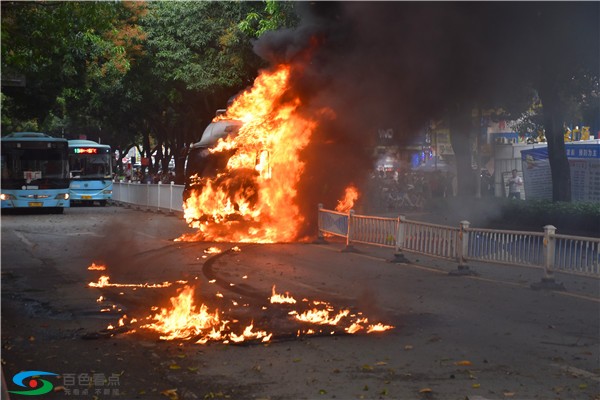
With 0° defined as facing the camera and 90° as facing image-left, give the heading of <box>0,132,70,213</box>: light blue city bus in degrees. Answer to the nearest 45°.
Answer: approximately 0°

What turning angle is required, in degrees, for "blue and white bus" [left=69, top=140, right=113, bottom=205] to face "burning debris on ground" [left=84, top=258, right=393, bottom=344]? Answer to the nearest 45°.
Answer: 0° — it already faces it

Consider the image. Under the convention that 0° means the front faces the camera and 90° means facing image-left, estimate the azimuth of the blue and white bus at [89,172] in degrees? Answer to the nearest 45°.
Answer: approximately 0°

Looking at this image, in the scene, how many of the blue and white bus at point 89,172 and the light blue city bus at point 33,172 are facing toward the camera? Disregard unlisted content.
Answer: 2

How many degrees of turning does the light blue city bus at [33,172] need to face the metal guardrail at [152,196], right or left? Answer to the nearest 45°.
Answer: approximately 90° to its left

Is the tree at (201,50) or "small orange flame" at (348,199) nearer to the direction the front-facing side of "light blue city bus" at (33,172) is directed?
the small orange flame
